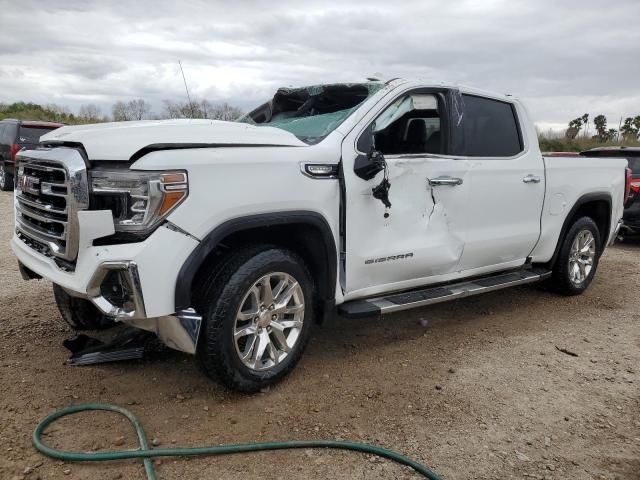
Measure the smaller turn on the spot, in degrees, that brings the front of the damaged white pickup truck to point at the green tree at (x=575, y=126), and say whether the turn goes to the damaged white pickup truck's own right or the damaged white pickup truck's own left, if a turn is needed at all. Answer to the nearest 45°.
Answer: approximately 180°

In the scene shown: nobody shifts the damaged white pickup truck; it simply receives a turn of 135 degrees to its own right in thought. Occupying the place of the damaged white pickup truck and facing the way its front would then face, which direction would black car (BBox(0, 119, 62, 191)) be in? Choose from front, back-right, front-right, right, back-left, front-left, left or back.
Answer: front-left

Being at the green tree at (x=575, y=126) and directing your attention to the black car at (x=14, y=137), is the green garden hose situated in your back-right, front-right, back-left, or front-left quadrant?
front-left

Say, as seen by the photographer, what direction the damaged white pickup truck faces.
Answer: facing the viewer and to the left of the viewer

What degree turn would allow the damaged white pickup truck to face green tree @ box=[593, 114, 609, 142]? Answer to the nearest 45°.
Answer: approximately 180°
